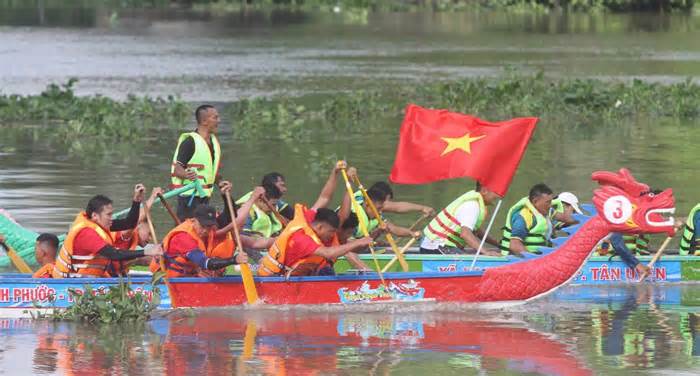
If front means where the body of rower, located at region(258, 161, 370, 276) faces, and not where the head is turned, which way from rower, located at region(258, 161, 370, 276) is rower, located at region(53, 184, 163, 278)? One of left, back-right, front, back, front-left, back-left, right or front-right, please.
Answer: back

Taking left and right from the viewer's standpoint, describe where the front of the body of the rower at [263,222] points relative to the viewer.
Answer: facing to the right of the viewer

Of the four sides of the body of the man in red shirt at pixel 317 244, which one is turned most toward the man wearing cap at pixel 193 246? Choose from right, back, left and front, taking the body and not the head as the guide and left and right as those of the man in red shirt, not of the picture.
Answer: back

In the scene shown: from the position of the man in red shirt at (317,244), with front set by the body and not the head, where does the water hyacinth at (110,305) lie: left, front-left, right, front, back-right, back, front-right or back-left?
back

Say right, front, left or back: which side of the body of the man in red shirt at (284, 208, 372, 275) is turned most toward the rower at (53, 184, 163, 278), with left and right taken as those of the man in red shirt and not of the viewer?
back

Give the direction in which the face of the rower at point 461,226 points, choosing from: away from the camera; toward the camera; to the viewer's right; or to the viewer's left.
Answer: to the viewer's right

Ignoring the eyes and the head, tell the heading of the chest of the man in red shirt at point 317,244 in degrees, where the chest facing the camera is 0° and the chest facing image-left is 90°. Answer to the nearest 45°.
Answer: approximately 270°

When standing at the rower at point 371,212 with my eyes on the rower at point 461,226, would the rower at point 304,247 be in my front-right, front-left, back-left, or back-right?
back-right

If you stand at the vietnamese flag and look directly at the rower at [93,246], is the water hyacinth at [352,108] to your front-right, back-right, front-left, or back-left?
back-right

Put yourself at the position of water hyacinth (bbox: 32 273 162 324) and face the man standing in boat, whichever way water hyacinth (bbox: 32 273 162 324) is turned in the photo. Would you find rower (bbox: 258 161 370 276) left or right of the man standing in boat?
right

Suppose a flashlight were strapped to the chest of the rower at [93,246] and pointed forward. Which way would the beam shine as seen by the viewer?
to the viewer's right

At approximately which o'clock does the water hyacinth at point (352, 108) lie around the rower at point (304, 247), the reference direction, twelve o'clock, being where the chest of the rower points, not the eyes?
The water hyacinth is roughly at 9 o'clock from the rower.

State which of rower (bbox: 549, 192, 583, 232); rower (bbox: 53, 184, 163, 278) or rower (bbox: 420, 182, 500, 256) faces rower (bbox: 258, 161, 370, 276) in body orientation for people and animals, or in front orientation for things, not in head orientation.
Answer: rower (bbox: 53, 184, 163, 278)

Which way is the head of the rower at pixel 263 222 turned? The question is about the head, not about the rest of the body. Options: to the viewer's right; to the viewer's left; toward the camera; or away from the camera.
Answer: to the viewer's right

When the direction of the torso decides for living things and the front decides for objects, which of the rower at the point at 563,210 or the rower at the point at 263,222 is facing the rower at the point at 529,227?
the rower at the point at 263,222

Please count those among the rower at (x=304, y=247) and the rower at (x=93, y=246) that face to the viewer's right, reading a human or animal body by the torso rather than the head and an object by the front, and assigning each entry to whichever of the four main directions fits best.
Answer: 2

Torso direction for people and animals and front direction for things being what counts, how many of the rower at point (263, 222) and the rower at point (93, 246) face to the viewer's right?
2

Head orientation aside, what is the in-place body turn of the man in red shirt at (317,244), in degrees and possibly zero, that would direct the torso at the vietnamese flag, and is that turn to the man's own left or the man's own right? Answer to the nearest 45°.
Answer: approximately 45° to the man's own left
